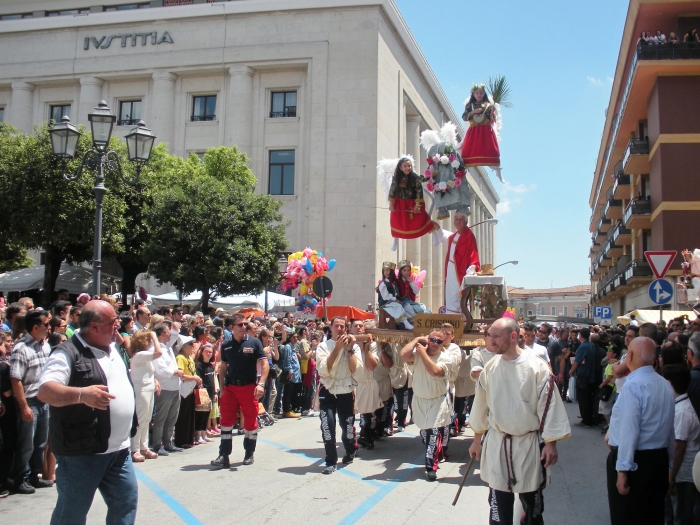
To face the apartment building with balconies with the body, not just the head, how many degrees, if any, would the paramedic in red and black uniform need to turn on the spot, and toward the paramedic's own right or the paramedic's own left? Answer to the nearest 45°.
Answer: approximately 135° to the paramedic's own left

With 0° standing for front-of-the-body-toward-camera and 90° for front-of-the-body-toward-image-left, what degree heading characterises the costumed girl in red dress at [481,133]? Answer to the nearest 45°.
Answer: approximately 0°

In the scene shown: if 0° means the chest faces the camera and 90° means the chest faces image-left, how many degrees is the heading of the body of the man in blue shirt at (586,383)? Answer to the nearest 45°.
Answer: approximately 90°

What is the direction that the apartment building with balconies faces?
to the viewer's left

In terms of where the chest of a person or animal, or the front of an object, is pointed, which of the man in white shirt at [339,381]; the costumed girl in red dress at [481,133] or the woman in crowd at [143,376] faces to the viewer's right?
the woman in crowd

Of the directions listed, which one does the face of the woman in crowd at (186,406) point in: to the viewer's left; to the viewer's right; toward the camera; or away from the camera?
to the viewer's right

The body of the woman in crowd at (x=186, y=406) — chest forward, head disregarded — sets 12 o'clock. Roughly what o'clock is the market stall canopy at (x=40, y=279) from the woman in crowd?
The market stall canopy is roughly at 7 o'clock from the woman in crowd.

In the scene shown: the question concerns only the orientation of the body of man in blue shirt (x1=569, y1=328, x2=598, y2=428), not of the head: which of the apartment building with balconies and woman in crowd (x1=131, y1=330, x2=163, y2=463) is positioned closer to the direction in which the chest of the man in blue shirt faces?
the woman in crowd

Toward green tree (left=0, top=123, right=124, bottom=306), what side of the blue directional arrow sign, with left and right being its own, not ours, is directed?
right
